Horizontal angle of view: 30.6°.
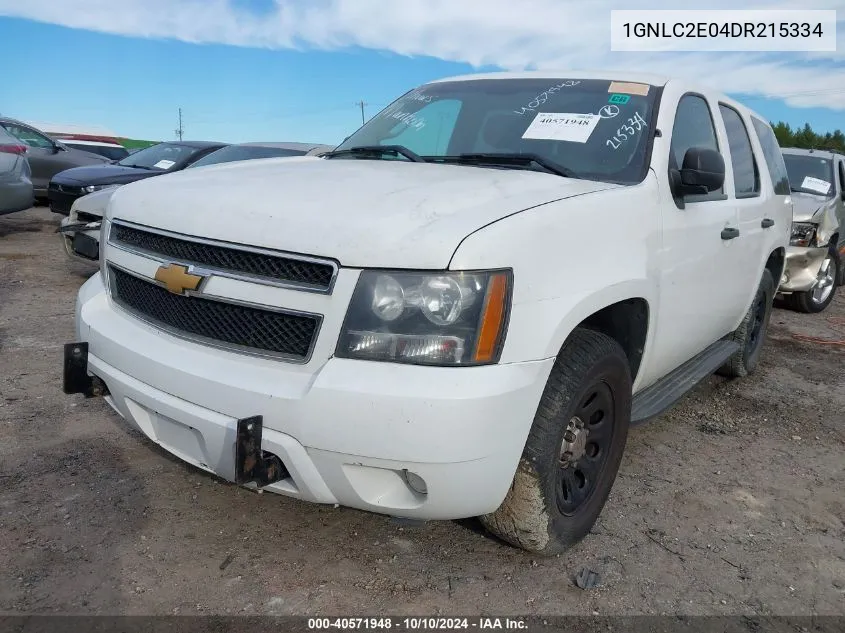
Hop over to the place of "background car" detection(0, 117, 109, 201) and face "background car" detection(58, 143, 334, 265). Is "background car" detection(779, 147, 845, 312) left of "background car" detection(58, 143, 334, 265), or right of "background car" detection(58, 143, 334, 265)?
left

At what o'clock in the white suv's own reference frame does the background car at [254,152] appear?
The background car is roughly at 4 o'clock from the white suv.

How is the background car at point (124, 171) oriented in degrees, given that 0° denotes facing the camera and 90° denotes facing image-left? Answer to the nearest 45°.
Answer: approximately 45°
